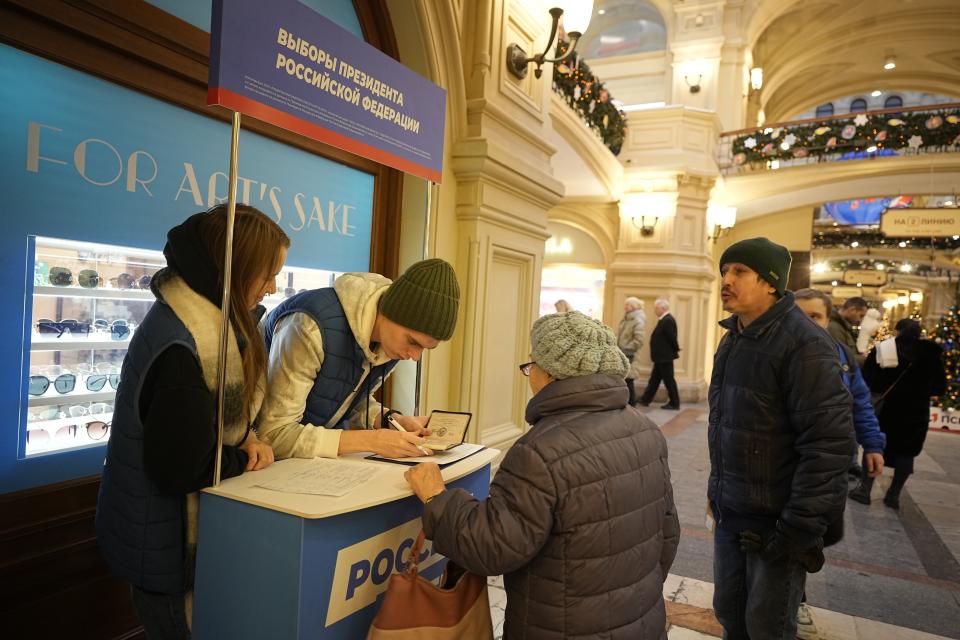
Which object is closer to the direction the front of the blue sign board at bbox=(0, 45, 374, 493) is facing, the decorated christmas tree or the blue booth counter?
the blue booth counter

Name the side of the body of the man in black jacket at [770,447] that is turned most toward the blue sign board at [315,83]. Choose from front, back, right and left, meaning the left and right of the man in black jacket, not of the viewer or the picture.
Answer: front

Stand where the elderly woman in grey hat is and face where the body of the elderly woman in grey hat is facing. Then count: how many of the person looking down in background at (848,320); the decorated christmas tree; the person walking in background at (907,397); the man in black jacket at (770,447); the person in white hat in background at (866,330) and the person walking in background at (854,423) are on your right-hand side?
6

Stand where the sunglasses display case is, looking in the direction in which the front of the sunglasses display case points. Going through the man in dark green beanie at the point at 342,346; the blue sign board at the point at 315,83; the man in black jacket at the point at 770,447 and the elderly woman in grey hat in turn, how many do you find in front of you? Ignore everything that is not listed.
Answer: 4

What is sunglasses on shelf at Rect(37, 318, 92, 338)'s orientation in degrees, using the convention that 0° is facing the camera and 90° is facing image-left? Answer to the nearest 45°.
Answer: approximately 0°

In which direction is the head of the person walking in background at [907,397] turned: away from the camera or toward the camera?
away from the camera

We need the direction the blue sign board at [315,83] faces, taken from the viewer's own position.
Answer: facing the viewer and to the right of the viewer

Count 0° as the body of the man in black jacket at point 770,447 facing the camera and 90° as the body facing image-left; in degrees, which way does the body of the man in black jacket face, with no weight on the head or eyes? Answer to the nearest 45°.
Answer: approximately 45°

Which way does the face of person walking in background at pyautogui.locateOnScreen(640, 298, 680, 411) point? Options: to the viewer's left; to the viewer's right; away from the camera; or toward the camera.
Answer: to the viewer's left

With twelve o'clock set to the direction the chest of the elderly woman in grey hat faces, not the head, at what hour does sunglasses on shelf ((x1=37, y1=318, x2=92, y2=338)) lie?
The sunglasses on shelf is roughly at 11 o'clock from the elderly woman in grey hat.

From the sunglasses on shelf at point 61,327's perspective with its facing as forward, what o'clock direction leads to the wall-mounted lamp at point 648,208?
The wall-mounted lamp is roughly at 8 o'clock from the sunglasses on shelf.

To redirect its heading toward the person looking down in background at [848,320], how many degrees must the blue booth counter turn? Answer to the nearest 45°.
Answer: approximately 90° to its left

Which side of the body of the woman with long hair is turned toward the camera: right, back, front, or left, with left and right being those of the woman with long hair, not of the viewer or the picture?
right

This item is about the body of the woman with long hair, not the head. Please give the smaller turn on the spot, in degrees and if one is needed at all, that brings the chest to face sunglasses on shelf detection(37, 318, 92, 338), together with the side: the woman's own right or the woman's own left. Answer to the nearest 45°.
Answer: approximately 135° to the woman's own left

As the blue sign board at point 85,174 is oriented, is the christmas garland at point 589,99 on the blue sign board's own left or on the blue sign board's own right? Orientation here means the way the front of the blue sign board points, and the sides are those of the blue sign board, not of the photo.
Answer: on the blue sign board's own left

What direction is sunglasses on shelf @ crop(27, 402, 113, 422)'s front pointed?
toward the camera

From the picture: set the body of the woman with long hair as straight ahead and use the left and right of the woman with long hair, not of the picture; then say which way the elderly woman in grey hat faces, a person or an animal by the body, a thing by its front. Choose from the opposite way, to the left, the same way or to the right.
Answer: to the left

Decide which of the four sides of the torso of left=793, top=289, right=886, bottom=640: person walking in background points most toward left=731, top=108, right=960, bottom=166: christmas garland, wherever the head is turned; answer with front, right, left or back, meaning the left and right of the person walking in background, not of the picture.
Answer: back

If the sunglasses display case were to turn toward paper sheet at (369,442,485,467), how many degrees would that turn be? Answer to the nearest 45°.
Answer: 0° — it already faces it

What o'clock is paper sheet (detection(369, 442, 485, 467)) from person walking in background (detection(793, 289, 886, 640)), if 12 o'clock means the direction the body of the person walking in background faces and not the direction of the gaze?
The paper sheet is roughly at 1 o'clock from the person walking in background.
